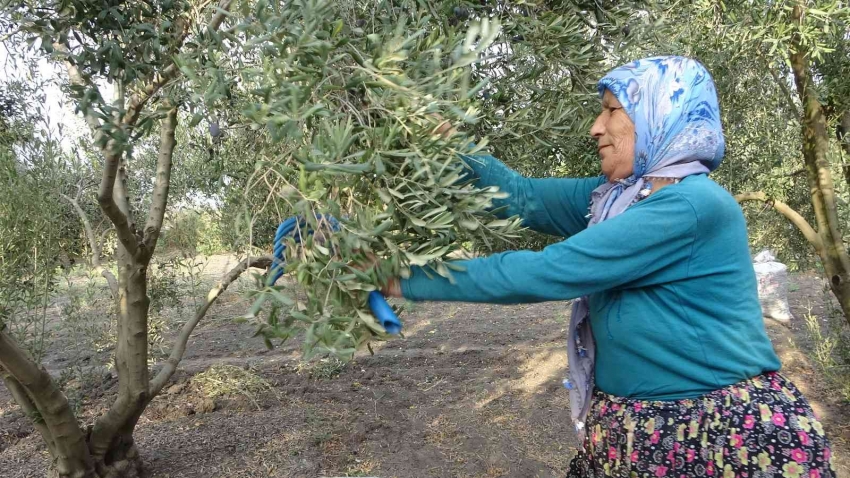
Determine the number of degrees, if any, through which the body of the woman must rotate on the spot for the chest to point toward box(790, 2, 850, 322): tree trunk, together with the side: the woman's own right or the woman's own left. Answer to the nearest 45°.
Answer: approximately 135° to the woman's own right

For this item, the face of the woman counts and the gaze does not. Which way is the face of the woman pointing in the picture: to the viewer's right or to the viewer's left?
to the viewer's left

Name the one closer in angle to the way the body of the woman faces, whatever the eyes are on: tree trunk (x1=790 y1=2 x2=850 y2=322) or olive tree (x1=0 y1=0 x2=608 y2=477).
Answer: the olive tree

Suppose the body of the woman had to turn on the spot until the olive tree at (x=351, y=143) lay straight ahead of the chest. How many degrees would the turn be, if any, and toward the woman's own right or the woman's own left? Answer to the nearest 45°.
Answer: approximately 45° to the woman's own left

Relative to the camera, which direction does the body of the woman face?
to the viewer's left
